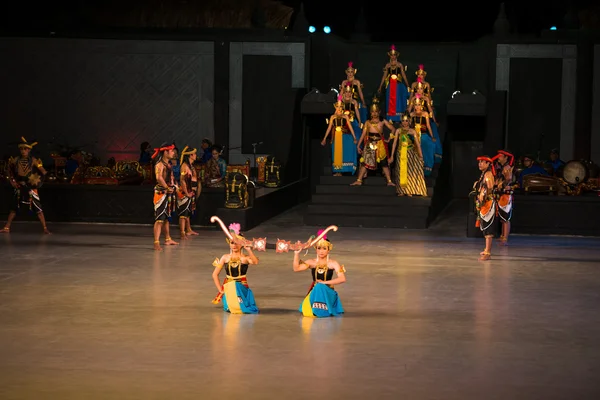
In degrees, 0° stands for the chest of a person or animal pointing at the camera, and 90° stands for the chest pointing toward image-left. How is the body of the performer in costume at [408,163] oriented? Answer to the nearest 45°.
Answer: approximately 0°

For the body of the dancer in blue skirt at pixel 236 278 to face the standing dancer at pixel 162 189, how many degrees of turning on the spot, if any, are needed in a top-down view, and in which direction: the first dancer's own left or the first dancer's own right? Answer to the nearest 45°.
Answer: approximately 180°

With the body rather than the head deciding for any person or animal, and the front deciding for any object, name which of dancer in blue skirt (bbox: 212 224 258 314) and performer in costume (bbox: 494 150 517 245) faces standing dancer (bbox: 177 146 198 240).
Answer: the performer in costume

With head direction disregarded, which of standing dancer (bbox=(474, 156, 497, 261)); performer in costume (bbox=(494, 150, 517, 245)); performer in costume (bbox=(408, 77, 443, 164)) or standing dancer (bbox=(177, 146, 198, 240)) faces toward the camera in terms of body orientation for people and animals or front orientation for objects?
performer in costume (bbox=(408, 77, 443, 164))

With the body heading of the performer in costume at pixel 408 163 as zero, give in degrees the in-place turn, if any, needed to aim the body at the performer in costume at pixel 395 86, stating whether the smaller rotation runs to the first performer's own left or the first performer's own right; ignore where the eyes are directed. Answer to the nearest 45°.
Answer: approximately 180°

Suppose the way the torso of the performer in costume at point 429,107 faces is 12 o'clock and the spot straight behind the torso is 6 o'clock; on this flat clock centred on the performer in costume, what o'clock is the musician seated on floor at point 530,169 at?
The musician seated on floor is roughly at 10 o'clock from the performer in costume.
